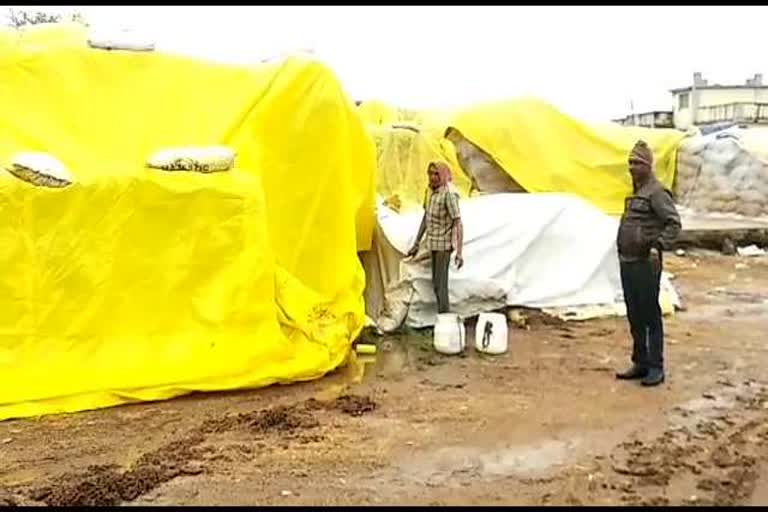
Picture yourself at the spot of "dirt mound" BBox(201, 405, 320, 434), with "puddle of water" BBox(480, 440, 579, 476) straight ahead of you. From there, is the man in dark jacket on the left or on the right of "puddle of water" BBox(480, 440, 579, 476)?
left

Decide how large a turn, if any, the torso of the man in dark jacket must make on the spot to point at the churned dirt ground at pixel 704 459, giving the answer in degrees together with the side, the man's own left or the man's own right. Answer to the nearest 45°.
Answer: approximately 45° to the man's own left

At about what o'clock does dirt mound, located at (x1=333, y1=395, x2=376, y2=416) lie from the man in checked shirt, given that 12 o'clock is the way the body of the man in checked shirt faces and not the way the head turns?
The dirt mound is roughly at 11 o'clock from the man in checked shirt.

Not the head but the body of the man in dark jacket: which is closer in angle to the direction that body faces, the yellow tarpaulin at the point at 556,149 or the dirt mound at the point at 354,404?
the dirt mound

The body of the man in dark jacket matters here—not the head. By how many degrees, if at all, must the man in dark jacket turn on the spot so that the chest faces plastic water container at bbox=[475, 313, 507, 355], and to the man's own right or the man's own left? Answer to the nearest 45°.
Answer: approximately 90° to the man's own right

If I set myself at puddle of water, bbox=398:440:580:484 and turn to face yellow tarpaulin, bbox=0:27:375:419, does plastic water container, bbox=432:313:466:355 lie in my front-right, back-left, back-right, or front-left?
front-right

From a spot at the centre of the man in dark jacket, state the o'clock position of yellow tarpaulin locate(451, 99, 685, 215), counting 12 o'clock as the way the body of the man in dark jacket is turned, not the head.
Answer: The yellow tarpaulin is roughly at 4 o'clock from the man in dark jacket.

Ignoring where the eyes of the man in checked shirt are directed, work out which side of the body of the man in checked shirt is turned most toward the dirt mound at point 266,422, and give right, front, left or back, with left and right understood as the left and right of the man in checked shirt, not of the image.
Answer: front

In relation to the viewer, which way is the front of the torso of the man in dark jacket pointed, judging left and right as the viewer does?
facing the viewer and to the left of the viewer

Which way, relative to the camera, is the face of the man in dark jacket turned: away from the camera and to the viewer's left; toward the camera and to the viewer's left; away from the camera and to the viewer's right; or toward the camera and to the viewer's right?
toward the camera and to the viewer's left

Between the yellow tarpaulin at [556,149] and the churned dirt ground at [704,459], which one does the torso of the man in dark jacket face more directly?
the churned dirt ground

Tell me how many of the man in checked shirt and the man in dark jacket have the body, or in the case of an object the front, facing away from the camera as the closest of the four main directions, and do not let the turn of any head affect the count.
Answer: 0

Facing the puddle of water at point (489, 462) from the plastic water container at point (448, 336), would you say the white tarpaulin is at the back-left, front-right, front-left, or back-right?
back-left

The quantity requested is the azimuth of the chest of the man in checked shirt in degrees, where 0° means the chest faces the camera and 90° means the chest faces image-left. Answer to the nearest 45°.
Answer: approximately 45°
